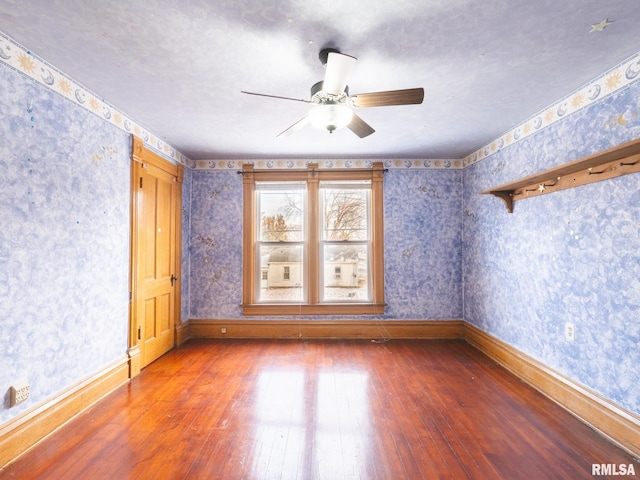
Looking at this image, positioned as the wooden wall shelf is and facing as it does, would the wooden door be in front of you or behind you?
in front

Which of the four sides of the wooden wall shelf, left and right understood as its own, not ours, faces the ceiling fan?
front

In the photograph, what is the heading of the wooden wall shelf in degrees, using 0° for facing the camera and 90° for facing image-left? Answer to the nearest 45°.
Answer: approximately 45°

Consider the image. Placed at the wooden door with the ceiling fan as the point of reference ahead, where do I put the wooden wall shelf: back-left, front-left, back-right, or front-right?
front-left

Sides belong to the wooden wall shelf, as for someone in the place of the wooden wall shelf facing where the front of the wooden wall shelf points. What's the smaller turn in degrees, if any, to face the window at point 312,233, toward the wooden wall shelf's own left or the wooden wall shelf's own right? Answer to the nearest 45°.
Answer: approximately 45° to the wooden wall shelf's own right

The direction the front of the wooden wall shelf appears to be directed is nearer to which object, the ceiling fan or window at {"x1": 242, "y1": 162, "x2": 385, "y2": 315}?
the ceiling fan

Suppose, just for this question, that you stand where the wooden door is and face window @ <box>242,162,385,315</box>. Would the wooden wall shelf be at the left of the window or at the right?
right

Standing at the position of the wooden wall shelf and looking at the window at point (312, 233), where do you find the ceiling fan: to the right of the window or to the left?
left

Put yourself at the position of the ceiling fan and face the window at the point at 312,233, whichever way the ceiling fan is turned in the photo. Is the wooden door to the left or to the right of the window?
left
